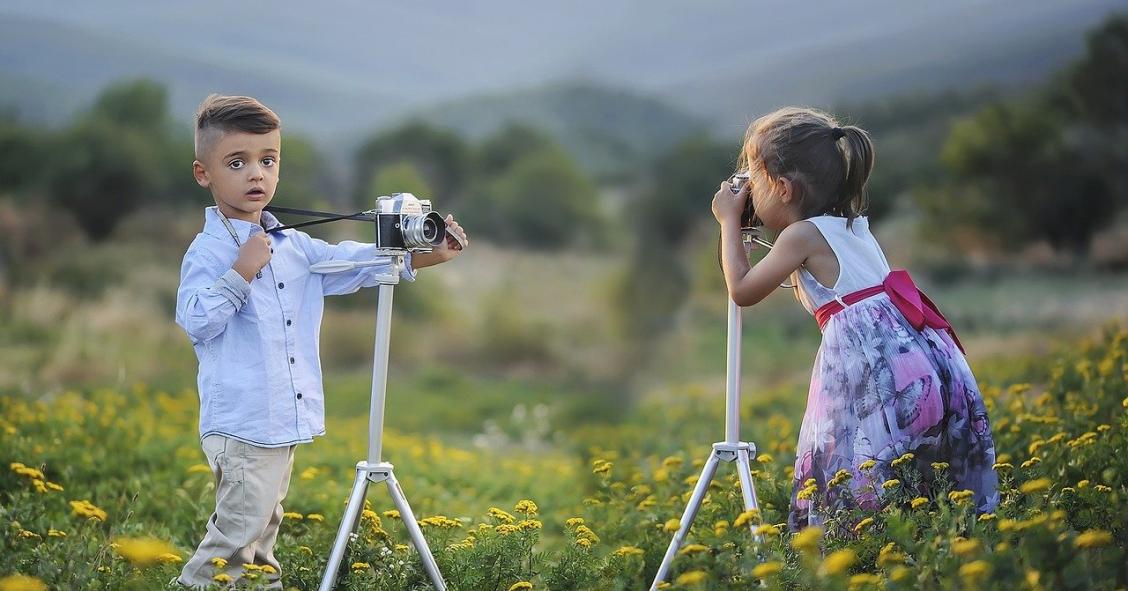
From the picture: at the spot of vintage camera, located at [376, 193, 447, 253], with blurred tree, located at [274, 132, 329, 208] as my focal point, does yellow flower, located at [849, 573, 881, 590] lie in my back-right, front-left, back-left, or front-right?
back-right

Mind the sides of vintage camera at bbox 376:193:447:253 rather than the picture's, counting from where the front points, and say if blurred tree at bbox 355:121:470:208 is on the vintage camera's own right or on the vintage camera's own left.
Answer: on the vintage camera's own left

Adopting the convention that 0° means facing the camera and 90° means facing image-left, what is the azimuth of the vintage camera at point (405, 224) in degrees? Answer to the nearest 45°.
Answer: approximately 315°

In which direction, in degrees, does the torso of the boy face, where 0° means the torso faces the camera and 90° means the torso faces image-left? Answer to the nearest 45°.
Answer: approximately 315°

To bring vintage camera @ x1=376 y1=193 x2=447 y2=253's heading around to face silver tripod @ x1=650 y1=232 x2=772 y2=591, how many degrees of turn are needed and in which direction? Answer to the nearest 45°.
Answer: approximately 45° to its left

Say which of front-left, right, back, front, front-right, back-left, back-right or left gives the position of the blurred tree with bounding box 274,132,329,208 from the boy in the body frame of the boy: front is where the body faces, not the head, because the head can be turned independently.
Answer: back-left

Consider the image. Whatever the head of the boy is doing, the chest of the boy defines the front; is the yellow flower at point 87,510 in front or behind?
behind

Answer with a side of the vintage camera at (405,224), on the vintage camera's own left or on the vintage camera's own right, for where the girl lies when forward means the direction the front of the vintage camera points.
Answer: on the vintage camera's own left
